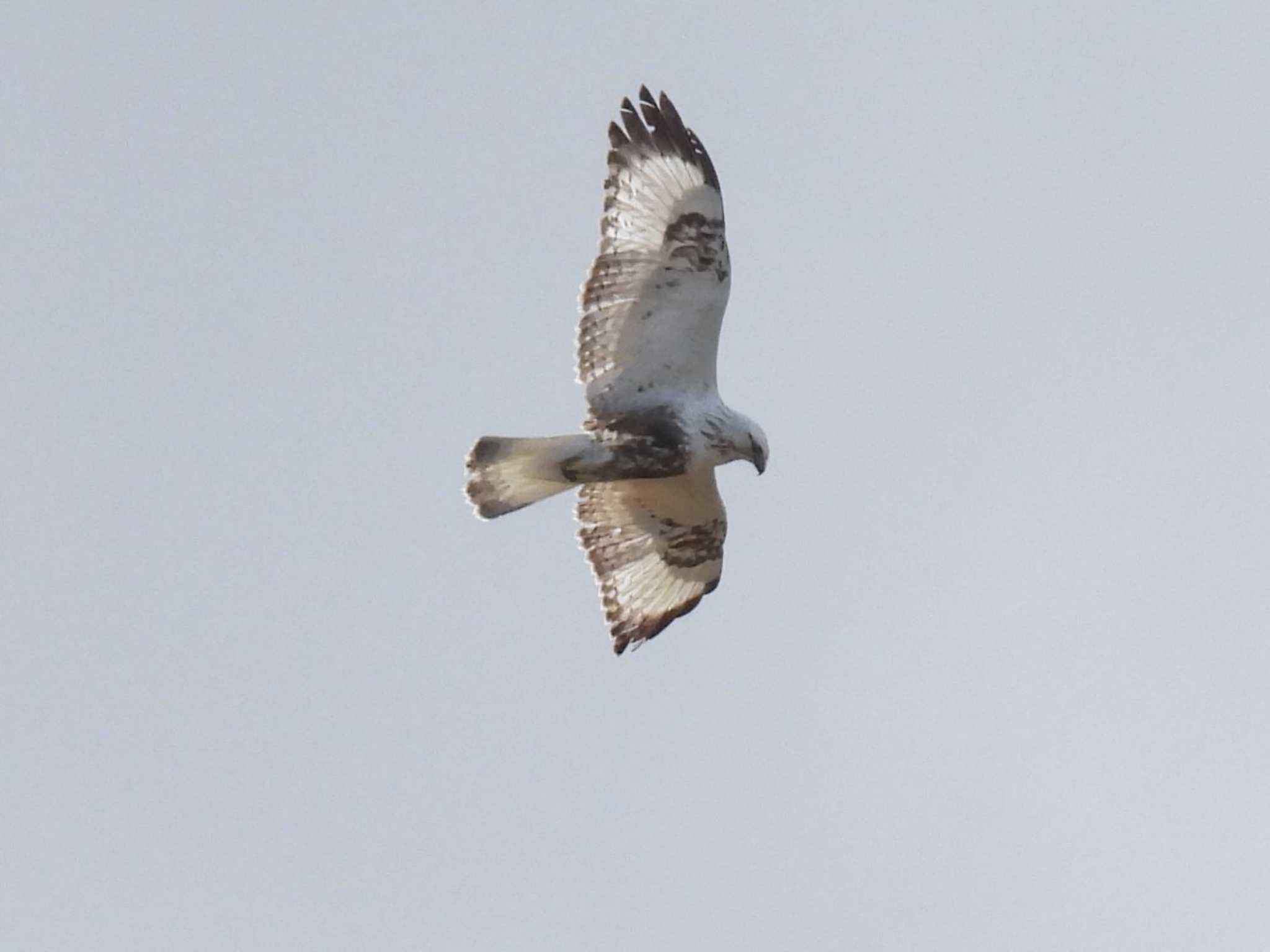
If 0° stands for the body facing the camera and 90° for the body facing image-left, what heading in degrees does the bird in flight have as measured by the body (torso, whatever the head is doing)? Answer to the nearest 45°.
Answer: approximately 270°
